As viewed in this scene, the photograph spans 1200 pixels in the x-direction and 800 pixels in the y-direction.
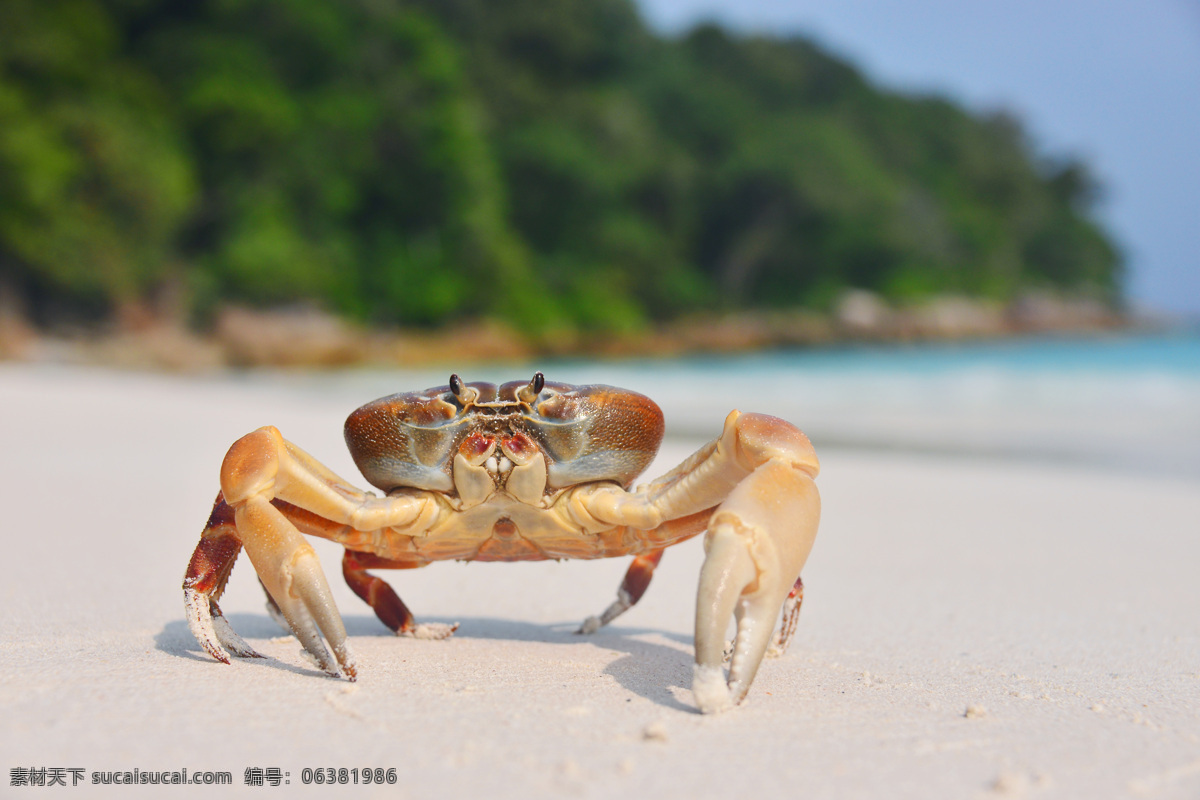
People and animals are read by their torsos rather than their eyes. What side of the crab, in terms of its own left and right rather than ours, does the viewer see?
front
